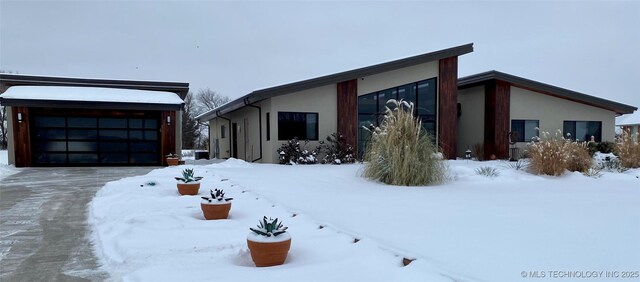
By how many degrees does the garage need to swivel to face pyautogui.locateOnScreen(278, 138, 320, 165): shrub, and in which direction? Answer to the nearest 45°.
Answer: approximately 45° to its left

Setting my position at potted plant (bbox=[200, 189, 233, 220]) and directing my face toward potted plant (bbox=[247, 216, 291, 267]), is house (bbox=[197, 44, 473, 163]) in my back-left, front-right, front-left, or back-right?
back-left

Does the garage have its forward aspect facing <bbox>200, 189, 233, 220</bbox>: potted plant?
yes

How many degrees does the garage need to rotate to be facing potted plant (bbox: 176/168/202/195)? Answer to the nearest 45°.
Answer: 0° — it already faces it

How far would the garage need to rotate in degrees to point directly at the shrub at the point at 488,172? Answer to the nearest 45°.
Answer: approximately 45° to its left

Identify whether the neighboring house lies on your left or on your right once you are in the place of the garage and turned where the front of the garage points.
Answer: on your left

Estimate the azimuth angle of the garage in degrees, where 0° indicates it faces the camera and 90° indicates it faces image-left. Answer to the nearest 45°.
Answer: approximately 0°

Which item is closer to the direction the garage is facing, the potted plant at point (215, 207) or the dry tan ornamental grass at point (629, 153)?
the potted plant

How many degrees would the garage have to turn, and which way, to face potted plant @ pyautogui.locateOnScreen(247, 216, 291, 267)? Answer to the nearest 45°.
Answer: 0° — it already faces it

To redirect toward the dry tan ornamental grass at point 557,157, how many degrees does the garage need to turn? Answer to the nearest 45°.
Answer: approximately 45° to its left

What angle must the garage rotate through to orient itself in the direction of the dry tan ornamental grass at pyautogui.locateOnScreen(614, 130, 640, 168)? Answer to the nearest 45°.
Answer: approximately 45° to its left

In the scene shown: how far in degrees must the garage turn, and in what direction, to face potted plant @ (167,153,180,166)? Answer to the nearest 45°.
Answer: approximately 45° to its left
